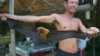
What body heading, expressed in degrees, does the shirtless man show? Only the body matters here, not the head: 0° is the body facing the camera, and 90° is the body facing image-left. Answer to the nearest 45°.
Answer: approximately 315°
